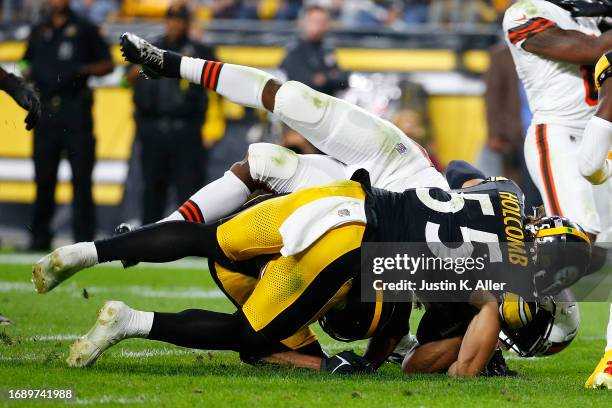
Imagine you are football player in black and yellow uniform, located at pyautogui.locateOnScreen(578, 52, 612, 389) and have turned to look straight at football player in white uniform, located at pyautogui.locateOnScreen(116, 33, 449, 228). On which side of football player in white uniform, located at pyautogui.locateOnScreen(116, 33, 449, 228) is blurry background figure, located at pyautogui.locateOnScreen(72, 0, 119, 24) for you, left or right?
right

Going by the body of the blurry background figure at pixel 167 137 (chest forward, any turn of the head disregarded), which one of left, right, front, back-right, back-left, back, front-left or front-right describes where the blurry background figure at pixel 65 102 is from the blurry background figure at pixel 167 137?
right

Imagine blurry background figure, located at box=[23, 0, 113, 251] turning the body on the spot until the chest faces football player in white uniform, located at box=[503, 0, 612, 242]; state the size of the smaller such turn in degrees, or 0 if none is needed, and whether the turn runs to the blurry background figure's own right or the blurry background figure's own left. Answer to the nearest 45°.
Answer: approximately 45° to the blurry background figure's own left

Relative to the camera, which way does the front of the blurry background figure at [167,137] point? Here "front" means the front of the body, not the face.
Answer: toward the camera

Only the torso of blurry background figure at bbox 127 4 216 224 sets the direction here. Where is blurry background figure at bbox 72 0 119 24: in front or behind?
behind

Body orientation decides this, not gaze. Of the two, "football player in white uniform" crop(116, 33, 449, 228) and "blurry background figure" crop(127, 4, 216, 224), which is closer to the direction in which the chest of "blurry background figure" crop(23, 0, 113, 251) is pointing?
the football player in white uniform

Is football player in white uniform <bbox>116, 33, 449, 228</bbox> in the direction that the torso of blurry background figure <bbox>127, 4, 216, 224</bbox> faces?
yes

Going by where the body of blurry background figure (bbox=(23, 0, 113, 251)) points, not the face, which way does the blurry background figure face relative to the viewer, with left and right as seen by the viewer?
facing the viewer

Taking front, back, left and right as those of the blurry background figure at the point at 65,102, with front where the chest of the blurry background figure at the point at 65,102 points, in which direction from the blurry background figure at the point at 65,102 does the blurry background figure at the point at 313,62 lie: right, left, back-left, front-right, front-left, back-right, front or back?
left

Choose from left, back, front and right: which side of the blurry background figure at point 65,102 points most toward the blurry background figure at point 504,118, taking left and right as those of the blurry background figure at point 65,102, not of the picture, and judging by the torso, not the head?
left

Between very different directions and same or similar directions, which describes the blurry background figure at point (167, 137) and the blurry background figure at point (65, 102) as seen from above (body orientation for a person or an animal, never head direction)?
same or similar directions

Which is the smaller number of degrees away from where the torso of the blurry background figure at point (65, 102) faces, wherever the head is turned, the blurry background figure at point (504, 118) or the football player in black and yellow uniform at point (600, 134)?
the football player in black and yellow uniform

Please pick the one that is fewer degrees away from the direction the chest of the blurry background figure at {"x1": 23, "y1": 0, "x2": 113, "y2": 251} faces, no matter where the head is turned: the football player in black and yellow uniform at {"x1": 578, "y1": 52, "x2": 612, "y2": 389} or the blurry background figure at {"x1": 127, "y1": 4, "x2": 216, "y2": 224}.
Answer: the football player in black and yellow uniform

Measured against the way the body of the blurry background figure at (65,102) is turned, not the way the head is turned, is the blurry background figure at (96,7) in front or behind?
behind

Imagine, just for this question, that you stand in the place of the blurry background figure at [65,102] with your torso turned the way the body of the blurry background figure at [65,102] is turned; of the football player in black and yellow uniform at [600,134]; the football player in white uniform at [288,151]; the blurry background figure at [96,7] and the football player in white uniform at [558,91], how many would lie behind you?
1

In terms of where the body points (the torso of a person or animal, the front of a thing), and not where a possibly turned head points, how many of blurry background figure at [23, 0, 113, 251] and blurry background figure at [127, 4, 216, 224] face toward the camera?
2
